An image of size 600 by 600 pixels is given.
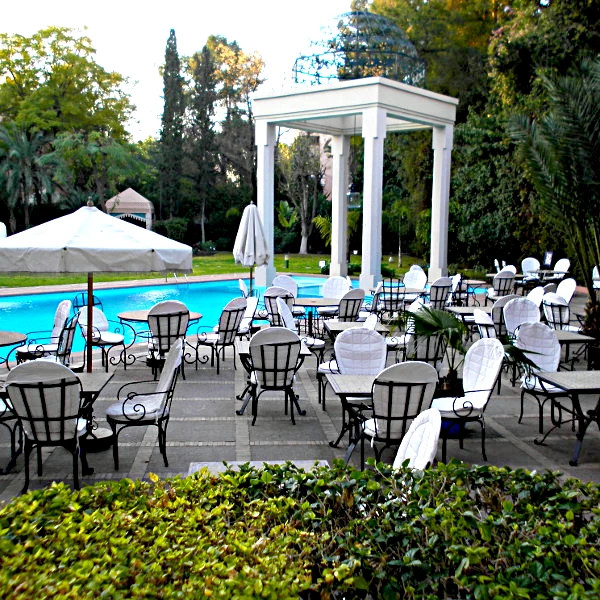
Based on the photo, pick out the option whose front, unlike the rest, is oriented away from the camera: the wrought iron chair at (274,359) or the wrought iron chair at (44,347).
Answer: the wrought iron chair at (274,359)

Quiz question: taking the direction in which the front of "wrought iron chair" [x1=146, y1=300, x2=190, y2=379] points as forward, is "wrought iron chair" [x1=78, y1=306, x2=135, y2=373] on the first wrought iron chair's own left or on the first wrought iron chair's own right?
on the first wrought iron chair's own left

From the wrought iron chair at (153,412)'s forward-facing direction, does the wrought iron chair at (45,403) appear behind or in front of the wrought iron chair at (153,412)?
in front

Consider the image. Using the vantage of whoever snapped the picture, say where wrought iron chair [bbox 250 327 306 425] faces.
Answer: facing away from the viewer

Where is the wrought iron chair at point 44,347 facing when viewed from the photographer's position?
facing to the left of the viewer

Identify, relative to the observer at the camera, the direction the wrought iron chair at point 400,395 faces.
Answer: facing away from the viewer and to the left of the viewer

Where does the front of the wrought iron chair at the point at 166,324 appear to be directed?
away from the camera

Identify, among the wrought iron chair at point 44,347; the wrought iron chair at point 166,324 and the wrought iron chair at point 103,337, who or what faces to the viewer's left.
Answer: the wrought iron chair at point 44,347

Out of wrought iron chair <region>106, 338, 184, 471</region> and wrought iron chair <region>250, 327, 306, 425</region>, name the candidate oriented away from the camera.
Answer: wrought iron chair <region>250, 327, 306, 425</region>

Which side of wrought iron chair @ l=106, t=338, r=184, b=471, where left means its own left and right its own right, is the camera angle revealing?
left

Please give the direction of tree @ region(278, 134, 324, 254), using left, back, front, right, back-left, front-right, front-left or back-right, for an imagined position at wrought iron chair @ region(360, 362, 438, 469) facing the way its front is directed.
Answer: front-right
